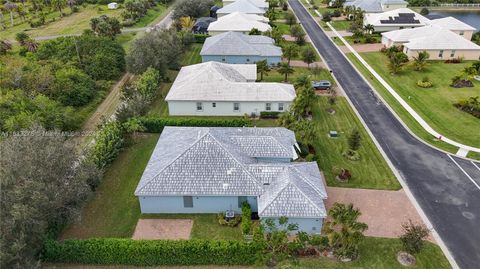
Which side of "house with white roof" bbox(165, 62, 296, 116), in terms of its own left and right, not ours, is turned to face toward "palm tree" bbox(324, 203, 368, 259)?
right

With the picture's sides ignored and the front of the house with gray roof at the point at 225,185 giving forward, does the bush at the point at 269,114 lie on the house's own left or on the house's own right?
on the house's own left

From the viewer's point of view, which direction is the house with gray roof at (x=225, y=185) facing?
to the viewer's right

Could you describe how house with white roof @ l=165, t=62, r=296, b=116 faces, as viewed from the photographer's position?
facing to the right of the viewer

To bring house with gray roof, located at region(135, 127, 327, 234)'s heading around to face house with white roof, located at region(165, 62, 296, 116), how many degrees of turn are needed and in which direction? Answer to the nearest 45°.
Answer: approximately 90° to its left

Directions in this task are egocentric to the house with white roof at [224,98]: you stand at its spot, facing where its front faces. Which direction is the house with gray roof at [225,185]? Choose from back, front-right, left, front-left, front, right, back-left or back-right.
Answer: right

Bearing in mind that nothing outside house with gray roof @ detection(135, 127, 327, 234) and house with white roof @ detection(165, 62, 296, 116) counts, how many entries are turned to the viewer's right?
2

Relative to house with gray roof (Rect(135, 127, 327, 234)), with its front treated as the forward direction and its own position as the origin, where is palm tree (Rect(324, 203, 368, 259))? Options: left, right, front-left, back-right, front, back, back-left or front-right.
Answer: front-right

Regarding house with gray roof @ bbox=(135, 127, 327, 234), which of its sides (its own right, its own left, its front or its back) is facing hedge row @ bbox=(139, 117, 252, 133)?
left

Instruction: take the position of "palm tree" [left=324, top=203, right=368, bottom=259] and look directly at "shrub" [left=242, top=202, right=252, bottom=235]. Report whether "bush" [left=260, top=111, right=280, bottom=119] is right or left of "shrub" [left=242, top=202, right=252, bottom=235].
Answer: right

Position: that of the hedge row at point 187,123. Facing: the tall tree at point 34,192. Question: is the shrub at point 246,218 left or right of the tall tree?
left

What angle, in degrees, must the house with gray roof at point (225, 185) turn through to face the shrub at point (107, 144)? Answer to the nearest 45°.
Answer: approximately 135° to its left

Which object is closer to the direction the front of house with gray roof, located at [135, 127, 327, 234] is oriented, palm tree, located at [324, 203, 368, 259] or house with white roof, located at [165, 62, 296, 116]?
the palm tree
